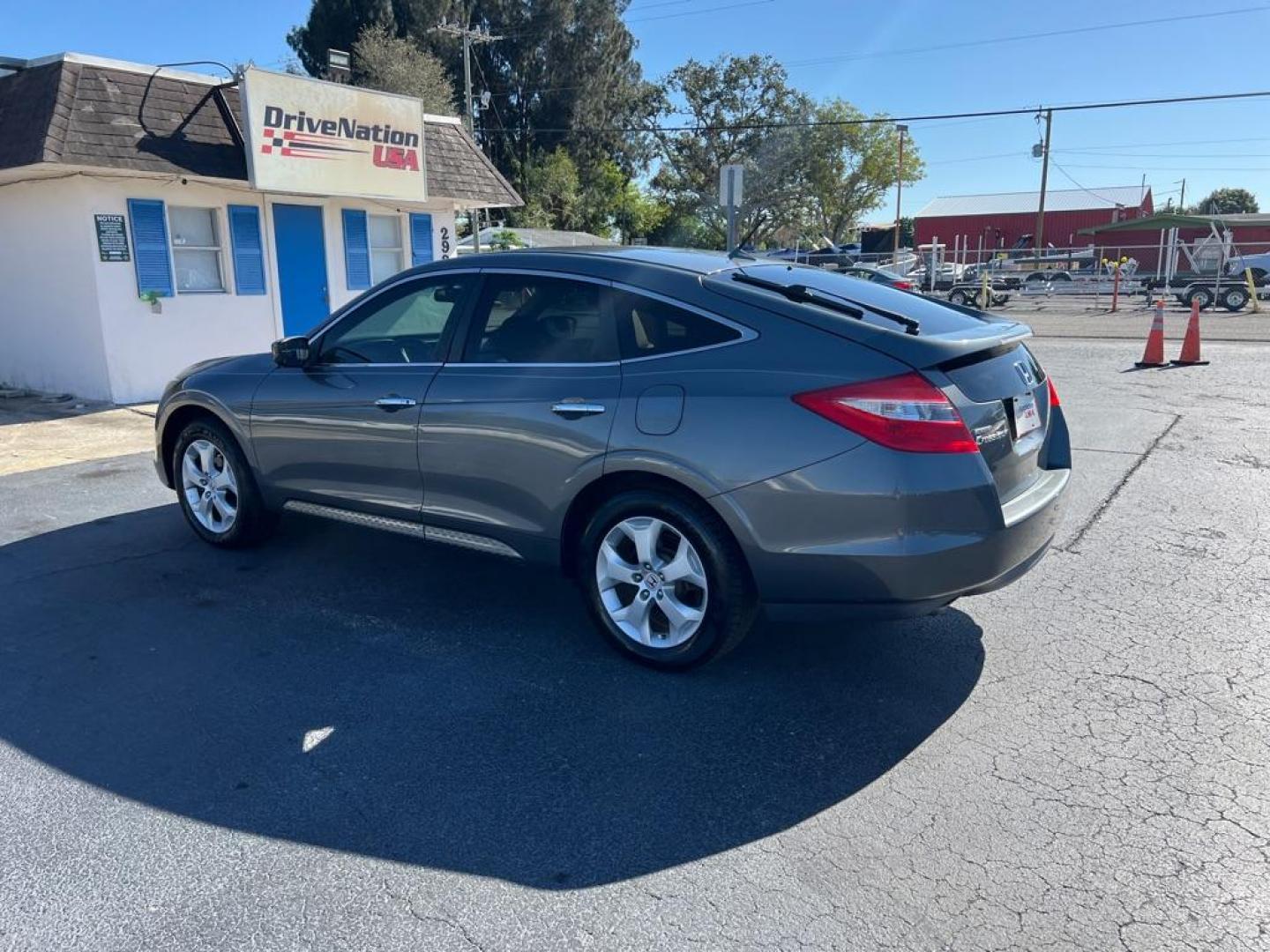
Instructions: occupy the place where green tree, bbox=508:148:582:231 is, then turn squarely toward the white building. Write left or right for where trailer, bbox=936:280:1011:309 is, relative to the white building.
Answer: left

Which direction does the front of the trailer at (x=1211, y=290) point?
to the viewer's left

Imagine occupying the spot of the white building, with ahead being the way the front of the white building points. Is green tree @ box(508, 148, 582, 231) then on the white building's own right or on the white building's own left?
on the white building's own left

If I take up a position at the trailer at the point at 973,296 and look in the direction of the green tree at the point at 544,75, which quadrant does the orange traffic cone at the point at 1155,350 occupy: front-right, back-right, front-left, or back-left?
back-left

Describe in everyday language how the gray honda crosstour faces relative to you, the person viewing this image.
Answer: facing away from the viewer and to the left of the viewer

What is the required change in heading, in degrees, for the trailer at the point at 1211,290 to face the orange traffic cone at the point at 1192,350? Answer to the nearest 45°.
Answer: approximately 90° to its left

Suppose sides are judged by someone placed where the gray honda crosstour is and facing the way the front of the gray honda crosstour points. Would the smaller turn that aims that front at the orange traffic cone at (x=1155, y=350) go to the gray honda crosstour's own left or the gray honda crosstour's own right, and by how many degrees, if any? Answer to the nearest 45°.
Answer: approximately 90° to the gray honda crosstour's own right

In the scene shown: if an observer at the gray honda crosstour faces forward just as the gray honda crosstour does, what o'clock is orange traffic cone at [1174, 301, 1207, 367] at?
The orange traffic cone is roughly at 3 o'clock from the gray honda crosstour.

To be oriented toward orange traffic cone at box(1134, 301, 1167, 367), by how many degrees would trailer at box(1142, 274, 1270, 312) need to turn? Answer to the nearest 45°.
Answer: approximately 90° to its left

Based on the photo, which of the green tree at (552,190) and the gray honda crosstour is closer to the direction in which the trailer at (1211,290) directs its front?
the green tree

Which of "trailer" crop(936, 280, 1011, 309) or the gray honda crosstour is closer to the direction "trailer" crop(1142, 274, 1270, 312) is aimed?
the trailer

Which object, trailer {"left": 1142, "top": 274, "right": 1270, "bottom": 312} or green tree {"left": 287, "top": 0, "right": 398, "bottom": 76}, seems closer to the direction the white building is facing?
the trailer

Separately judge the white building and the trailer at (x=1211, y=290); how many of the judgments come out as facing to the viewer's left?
1
